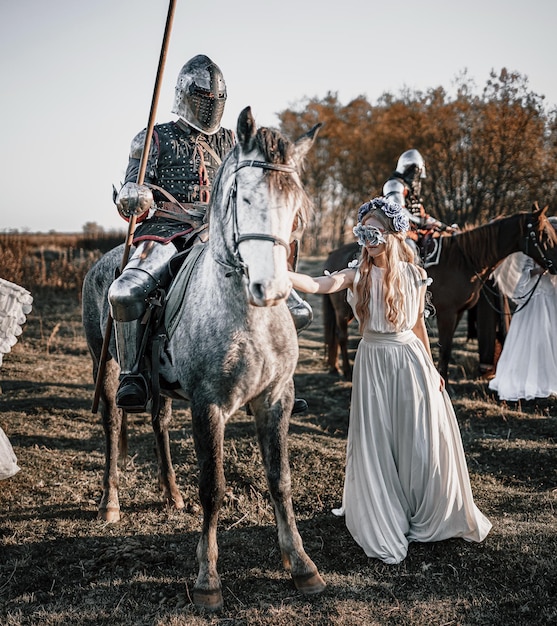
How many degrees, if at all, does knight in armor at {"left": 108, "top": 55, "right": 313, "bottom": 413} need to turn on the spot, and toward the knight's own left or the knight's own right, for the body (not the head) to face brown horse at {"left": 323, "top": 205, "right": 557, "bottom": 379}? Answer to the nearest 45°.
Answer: approximately 90° to the knight's own left

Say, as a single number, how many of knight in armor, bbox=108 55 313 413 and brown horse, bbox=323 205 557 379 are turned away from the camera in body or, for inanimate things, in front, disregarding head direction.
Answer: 0

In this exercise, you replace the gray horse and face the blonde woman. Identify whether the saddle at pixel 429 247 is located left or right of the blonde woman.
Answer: left

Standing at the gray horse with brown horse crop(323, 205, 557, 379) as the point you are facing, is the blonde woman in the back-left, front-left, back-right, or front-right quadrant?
front-right

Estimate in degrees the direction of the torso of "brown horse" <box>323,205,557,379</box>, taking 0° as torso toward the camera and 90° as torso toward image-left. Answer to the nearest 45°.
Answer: approximately 270°

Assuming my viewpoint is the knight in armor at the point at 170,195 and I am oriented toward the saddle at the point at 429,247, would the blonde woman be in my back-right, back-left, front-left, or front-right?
front-right

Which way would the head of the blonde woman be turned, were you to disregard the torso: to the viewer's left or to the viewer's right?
to the viewer's left

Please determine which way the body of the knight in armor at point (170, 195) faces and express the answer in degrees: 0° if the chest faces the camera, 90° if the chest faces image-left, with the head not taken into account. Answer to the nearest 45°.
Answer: approximately 315°

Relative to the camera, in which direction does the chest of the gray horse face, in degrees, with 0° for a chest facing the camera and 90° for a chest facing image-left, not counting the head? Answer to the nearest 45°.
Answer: approximately 315°
